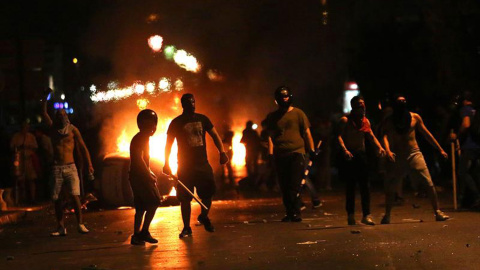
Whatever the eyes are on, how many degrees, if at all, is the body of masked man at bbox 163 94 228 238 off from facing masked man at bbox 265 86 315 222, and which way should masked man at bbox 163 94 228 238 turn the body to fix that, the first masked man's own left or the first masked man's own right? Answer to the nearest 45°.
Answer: approximately 135° to the first masked man's own left

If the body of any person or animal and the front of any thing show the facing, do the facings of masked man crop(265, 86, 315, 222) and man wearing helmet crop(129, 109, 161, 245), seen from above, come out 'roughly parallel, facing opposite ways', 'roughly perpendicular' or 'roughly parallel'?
roughly perpendicular

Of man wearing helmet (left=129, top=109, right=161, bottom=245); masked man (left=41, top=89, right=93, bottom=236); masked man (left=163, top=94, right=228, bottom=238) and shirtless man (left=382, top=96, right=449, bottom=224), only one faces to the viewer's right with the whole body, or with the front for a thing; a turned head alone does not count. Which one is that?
the man wearing helmet

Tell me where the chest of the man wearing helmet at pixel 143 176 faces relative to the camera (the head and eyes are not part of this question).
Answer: to the viewer's right

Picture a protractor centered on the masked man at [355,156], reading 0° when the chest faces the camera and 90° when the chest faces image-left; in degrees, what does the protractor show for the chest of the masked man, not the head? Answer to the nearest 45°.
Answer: approximately 315°

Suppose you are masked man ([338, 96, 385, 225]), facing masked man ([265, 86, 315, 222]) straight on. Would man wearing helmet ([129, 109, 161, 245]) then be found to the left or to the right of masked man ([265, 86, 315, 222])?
left

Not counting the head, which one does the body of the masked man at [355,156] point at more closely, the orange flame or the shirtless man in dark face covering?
the shirtless man in dark face covering

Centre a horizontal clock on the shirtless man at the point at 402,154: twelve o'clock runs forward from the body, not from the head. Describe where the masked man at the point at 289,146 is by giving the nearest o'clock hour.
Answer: The masked man is roughly at 3 o'clock from the shirtless man.

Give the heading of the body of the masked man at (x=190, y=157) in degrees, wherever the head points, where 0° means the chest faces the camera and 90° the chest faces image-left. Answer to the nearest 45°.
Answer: approximately 0°

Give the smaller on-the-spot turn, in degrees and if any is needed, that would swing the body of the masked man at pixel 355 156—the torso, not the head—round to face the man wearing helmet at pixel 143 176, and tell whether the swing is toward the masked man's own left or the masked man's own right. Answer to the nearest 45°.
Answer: approximately 90° to the masked man's own right

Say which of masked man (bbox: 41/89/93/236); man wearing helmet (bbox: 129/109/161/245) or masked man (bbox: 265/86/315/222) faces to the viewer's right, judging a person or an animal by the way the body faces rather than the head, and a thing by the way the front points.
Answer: the man wearing helmet
